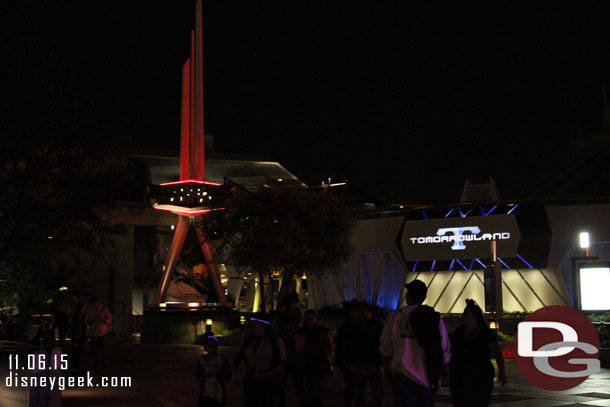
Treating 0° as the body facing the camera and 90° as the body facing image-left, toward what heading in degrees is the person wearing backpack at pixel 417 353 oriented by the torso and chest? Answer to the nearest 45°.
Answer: approximately 180°

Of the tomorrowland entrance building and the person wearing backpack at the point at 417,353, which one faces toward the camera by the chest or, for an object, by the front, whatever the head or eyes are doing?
the tomorrowland entrance building

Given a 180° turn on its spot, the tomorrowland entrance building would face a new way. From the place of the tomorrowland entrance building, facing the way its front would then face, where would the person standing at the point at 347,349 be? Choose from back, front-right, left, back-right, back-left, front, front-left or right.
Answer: back

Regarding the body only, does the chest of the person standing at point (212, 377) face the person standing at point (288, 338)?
no

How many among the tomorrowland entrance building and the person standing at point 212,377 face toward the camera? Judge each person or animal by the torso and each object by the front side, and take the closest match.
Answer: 2

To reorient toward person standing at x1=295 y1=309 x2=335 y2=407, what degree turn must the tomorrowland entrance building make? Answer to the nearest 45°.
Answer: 0° — it already faces them

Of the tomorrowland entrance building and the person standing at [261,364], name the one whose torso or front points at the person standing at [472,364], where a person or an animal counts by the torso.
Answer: the tomorrowland entrance building

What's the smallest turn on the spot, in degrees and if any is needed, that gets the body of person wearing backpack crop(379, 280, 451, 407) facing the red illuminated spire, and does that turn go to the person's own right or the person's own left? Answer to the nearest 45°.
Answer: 0° — they already face it

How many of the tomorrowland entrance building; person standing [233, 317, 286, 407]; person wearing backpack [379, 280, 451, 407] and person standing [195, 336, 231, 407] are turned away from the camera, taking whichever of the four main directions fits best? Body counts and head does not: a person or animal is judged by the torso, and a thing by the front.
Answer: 1

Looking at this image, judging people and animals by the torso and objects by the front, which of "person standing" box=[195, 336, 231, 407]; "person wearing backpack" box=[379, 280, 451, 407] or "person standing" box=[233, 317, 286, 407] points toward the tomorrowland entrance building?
the person wearing backpack

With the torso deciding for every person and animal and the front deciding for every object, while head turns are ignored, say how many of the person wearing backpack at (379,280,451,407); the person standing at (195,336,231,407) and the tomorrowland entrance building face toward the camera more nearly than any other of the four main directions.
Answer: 2

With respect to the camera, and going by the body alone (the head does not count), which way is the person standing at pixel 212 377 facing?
toward the camera

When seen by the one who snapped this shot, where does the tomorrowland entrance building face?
facing the viewer

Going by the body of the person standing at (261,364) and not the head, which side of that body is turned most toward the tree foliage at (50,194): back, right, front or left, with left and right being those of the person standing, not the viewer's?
right

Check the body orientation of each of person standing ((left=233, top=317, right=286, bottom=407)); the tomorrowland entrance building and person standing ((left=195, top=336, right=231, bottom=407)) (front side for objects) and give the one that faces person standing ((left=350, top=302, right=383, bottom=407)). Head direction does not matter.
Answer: the tomorrowland entrance building

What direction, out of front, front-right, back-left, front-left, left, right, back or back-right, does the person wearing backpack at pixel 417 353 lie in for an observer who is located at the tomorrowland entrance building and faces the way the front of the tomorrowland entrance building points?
front
